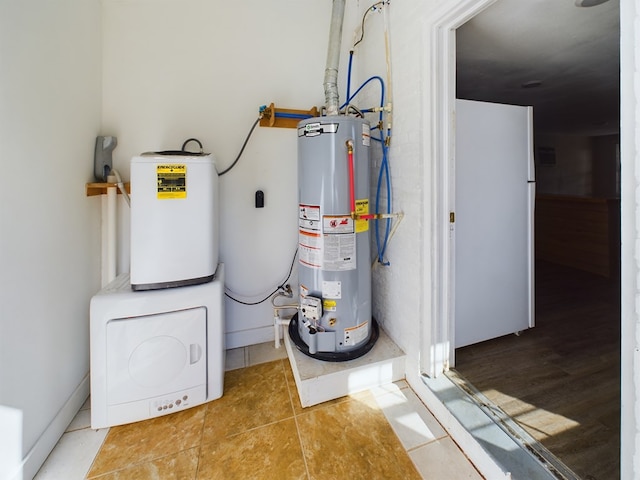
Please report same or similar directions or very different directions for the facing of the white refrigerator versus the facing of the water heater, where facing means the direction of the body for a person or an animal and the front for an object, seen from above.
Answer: very different directions

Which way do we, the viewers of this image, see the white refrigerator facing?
facing away from the viewer and to the right of the viewer

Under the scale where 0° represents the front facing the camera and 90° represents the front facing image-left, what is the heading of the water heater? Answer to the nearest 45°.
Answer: approximately 45°

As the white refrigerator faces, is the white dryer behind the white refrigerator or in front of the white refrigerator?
behind
